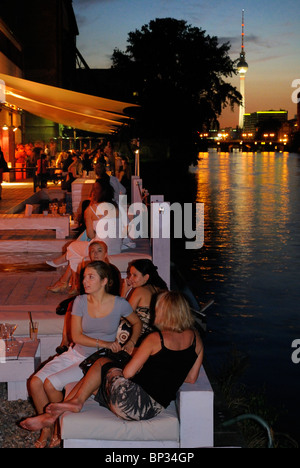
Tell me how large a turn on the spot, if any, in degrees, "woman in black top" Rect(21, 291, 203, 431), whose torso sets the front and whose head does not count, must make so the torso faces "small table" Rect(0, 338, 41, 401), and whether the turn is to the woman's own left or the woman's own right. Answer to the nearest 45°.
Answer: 0° — they already face it

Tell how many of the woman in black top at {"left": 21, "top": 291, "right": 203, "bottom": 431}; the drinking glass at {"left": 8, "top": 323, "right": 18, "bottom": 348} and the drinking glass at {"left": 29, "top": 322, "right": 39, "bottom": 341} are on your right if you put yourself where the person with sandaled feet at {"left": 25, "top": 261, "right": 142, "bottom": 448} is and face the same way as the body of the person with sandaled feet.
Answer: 2

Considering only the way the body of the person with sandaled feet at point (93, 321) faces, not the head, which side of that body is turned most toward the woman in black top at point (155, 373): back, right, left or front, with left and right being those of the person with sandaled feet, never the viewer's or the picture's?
left

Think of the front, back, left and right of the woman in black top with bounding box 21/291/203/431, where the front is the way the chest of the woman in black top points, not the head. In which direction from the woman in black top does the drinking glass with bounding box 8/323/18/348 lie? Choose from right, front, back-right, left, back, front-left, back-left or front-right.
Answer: front

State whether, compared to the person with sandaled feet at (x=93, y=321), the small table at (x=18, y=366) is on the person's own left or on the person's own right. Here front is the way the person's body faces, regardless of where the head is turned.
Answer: on the person's own right

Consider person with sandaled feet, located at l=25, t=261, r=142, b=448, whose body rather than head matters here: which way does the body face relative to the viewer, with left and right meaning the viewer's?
facing the viewer and to the left of the viewer

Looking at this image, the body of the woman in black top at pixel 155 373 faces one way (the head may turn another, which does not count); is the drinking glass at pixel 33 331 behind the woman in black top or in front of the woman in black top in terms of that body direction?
in front

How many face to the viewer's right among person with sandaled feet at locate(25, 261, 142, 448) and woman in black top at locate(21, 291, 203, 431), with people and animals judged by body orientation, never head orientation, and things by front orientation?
0
